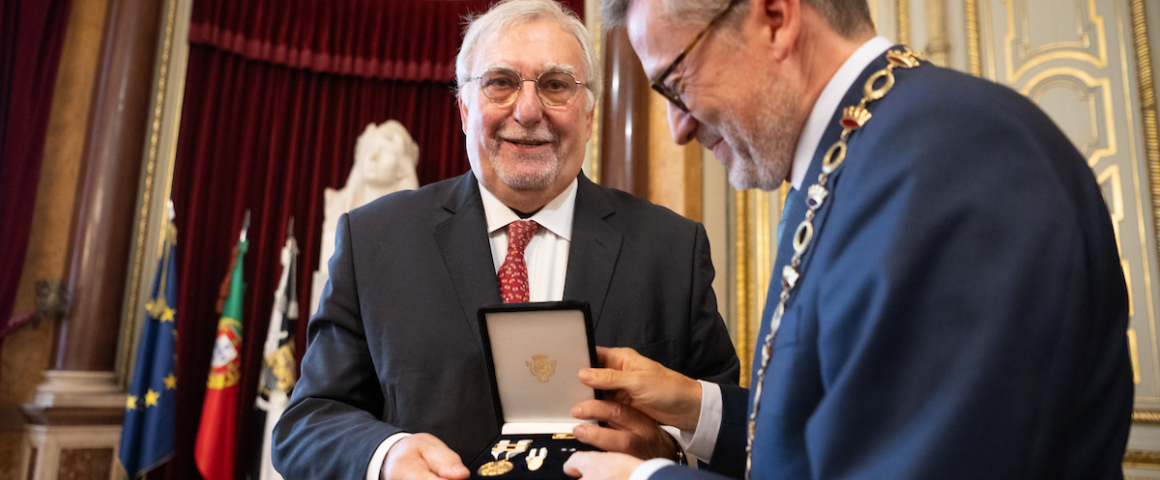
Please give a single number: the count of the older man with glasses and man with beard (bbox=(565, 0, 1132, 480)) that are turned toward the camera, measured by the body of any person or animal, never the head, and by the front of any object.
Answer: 1

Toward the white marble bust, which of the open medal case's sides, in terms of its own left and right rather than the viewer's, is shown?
back

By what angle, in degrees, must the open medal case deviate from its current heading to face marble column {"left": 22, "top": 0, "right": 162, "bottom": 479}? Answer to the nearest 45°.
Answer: approximately 135° to its right

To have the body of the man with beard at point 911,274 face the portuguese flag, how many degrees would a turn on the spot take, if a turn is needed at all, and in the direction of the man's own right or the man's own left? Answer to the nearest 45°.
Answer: approximately 45° to the man's own right

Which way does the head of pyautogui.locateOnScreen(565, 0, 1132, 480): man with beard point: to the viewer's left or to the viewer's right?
to the viewer's left

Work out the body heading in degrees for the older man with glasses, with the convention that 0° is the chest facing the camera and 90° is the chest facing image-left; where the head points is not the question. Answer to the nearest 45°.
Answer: approximately 0°

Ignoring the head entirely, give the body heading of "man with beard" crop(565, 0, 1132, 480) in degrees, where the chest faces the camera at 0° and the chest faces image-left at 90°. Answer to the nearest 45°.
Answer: approximately 90°
